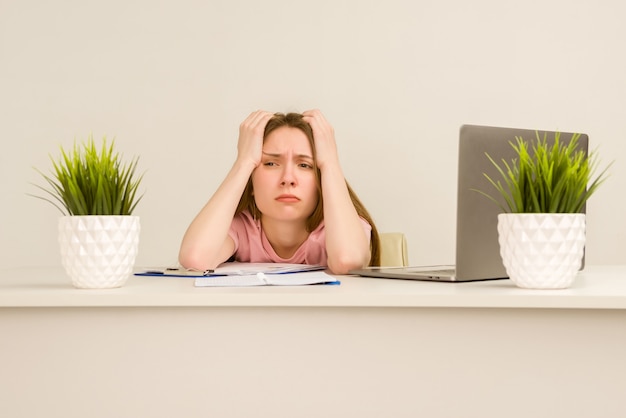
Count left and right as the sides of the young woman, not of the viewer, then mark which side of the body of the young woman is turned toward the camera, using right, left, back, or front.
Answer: front

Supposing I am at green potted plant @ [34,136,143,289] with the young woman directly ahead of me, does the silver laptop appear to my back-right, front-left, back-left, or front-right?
front-right

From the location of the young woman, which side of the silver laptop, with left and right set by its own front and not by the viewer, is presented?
front

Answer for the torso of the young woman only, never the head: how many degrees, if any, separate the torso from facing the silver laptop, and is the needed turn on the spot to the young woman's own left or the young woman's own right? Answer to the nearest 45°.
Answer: approximately 45° to the young woman's own left

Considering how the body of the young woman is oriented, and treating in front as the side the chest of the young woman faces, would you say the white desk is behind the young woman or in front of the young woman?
in front

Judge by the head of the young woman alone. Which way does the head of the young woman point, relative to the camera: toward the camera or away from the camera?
toward the camera

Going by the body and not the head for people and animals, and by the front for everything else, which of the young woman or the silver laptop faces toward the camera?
the young woman

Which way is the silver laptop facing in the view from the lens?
facing away from the viewer and to the left of the viewer
